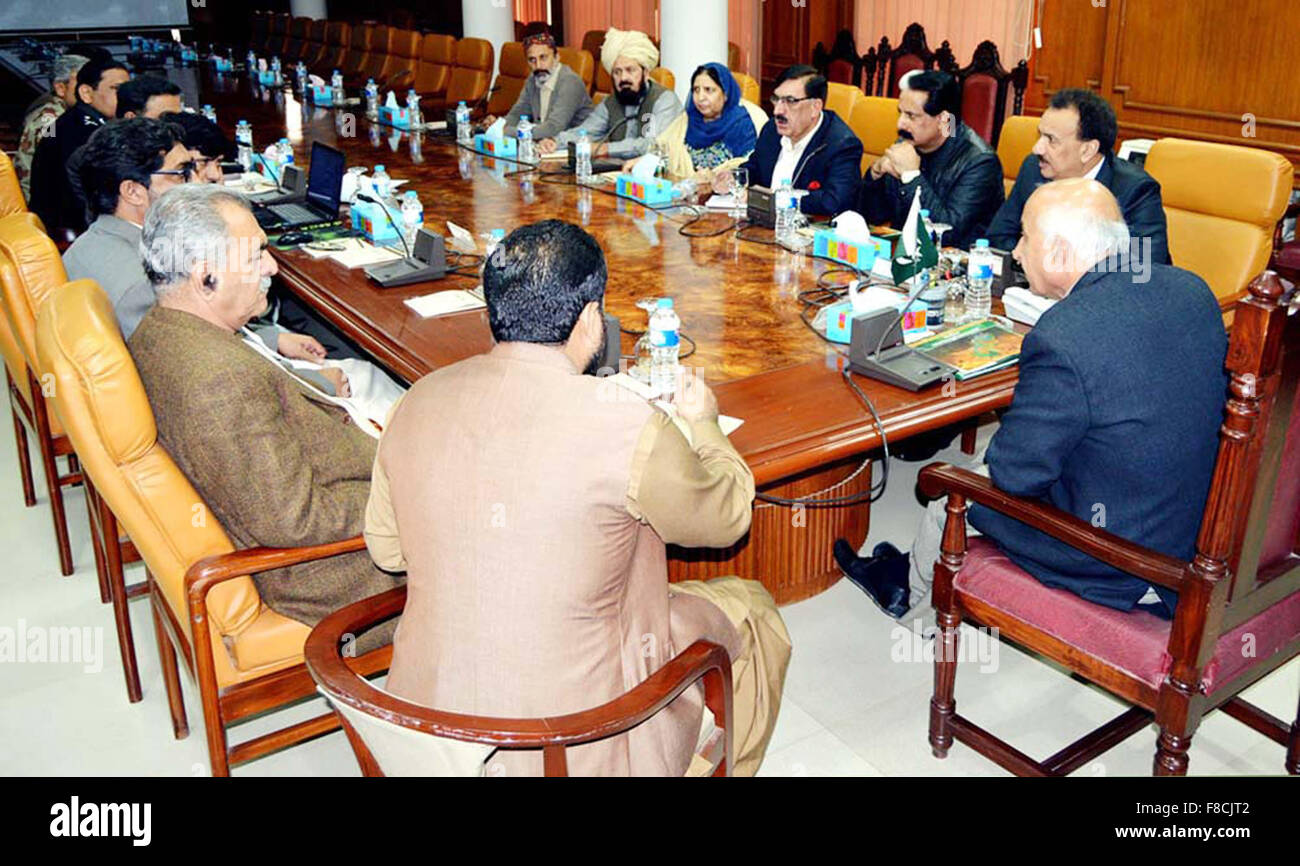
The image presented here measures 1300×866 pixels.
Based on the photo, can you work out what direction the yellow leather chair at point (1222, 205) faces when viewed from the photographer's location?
facing the viewer and to the left of the viewer

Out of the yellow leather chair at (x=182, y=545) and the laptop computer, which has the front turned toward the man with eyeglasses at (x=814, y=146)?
the yellow leather chair

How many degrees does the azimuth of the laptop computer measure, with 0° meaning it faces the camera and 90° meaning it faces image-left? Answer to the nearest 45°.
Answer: approximately 45°

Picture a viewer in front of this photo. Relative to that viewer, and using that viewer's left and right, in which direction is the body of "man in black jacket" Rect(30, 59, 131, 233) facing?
facing to the right of the viewer

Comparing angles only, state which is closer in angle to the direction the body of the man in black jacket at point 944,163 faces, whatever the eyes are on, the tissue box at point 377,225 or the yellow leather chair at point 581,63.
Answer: the tissue box

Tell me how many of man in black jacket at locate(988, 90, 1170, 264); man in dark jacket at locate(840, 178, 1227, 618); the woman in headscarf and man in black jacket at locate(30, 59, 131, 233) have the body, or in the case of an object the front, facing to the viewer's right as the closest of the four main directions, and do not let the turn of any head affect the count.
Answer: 1

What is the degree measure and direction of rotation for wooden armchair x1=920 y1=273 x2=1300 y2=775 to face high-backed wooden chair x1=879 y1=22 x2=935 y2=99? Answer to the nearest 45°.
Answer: approximately 45° to its right

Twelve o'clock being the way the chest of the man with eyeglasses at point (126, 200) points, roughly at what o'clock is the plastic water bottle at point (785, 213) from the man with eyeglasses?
The plastic water bottle is roughly at 12 o'clock from the man with eyeglasses.

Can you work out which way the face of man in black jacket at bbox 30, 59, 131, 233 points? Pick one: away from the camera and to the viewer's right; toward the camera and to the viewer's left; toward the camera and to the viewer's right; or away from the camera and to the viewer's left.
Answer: toward the camera and to the viewer's right

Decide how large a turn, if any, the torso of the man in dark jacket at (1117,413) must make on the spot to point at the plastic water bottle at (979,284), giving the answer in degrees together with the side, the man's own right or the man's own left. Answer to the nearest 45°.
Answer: approximately 45° to the man's own right

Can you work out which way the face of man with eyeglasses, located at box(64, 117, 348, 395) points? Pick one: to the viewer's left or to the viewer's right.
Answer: to the viewer's right

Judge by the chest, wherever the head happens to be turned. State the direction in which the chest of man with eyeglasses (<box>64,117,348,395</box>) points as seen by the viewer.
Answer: to the viewer's right

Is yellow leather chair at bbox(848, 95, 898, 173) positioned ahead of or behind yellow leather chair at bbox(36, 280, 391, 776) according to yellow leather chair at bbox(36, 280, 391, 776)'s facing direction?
ahead

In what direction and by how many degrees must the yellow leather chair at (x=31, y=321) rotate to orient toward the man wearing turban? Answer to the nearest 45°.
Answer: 0° — it already faces them

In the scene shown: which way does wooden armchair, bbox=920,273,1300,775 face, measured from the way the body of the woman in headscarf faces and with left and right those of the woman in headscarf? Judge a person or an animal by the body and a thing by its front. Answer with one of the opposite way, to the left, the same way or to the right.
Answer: to the right
